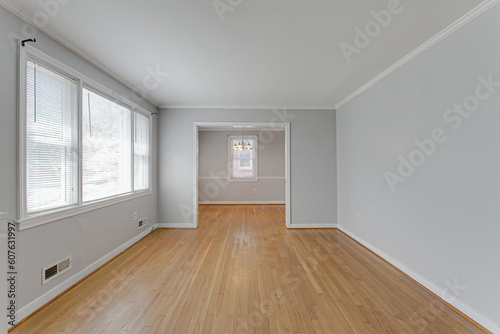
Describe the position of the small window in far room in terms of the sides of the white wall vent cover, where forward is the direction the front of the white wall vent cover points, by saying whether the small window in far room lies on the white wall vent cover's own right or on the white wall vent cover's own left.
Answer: on the white wall vent cover's own left

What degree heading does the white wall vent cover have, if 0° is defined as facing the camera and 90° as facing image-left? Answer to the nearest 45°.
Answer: approximately 315°
